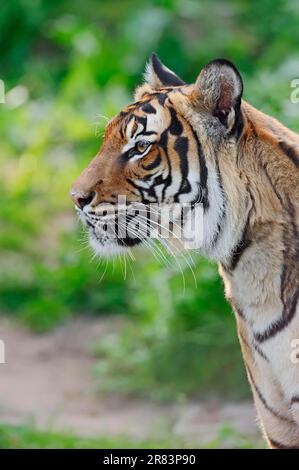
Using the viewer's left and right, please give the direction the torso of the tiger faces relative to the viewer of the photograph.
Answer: facing to the left of the viewer
